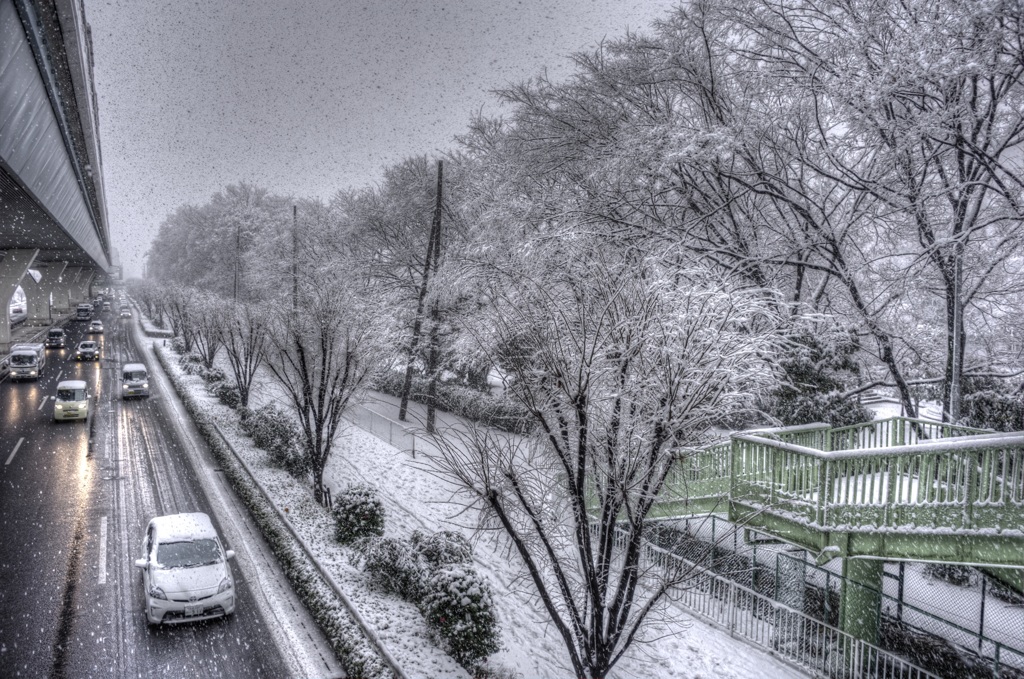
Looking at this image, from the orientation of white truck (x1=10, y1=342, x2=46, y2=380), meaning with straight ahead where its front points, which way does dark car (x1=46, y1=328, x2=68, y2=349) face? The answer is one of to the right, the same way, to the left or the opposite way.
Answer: the same way

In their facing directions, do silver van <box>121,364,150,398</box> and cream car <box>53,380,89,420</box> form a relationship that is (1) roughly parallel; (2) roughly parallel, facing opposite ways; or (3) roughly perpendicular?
roughly parallel

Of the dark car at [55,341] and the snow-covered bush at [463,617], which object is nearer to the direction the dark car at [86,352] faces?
the snow-covered bush

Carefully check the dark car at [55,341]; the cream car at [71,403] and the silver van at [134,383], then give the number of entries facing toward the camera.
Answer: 3

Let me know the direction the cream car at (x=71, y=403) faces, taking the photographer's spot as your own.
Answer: facing the viewer

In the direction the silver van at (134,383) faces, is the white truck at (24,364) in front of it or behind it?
behind

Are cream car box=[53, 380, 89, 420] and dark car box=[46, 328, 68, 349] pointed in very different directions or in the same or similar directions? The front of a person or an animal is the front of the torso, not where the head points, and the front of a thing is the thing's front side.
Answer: same or similar directions

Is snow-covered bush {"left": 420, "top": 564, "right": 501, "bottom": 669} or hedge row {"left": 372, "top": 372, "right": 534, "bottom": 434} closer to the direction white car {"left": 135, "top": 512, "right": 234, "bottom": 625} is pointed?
the snow-covered bush

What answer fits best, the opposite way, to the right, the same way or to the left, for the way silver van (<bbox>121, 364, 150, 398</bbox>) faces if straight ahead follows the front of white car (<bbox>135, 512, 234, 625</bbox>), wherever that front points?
the same way

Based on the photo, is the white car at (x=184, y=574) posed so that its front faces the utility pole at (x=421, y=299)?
no

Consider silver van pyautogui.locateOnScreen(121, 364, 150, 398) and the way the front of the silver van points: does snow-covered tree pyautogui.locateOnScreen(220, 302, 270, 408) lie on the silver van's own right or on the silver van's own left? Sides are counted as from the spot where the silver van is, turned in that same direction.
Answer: on the silver van's own left

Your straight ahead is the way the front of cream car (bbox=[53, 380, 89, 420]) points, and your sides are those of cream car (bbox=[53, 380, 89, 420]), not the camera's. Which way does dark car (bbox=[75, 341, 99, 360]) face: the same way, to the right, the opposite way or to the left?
the same way
